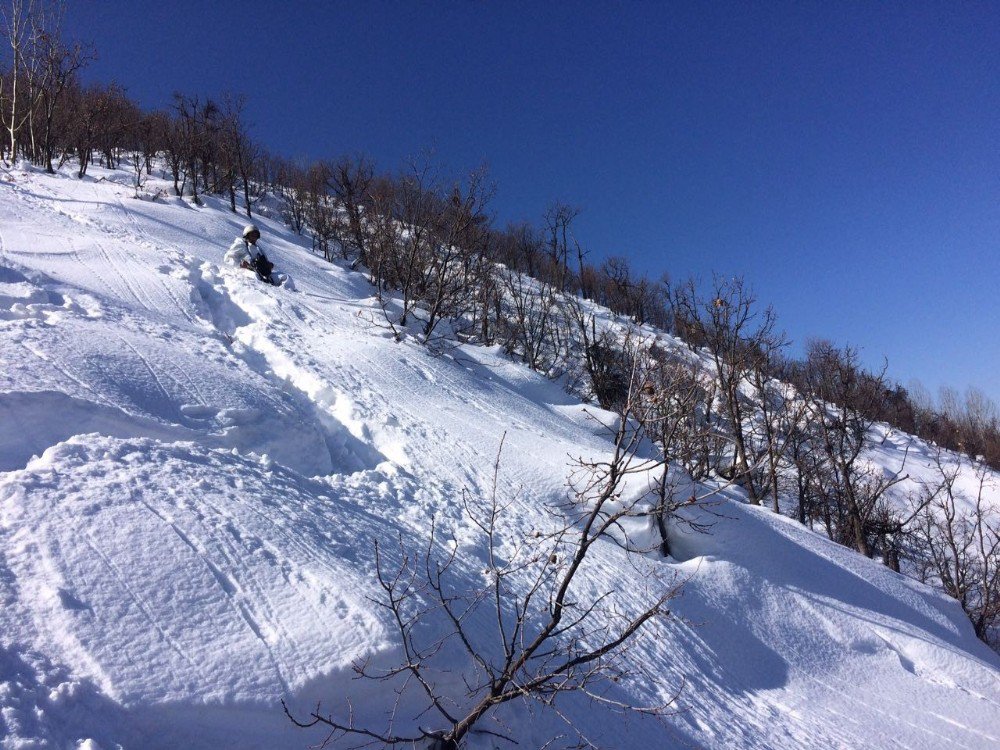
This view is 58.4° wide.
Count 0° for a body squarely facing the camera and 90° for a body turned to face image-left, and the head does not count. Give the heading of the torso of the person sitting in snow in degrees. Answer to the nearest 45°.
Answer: approximately 315°

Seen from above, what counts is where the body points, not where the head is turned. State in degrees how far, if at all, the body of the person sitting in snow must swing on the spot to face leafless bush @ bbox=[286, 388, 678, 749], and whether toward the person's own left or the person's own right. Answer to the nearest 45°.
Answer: approximately 45° to the person's own right
